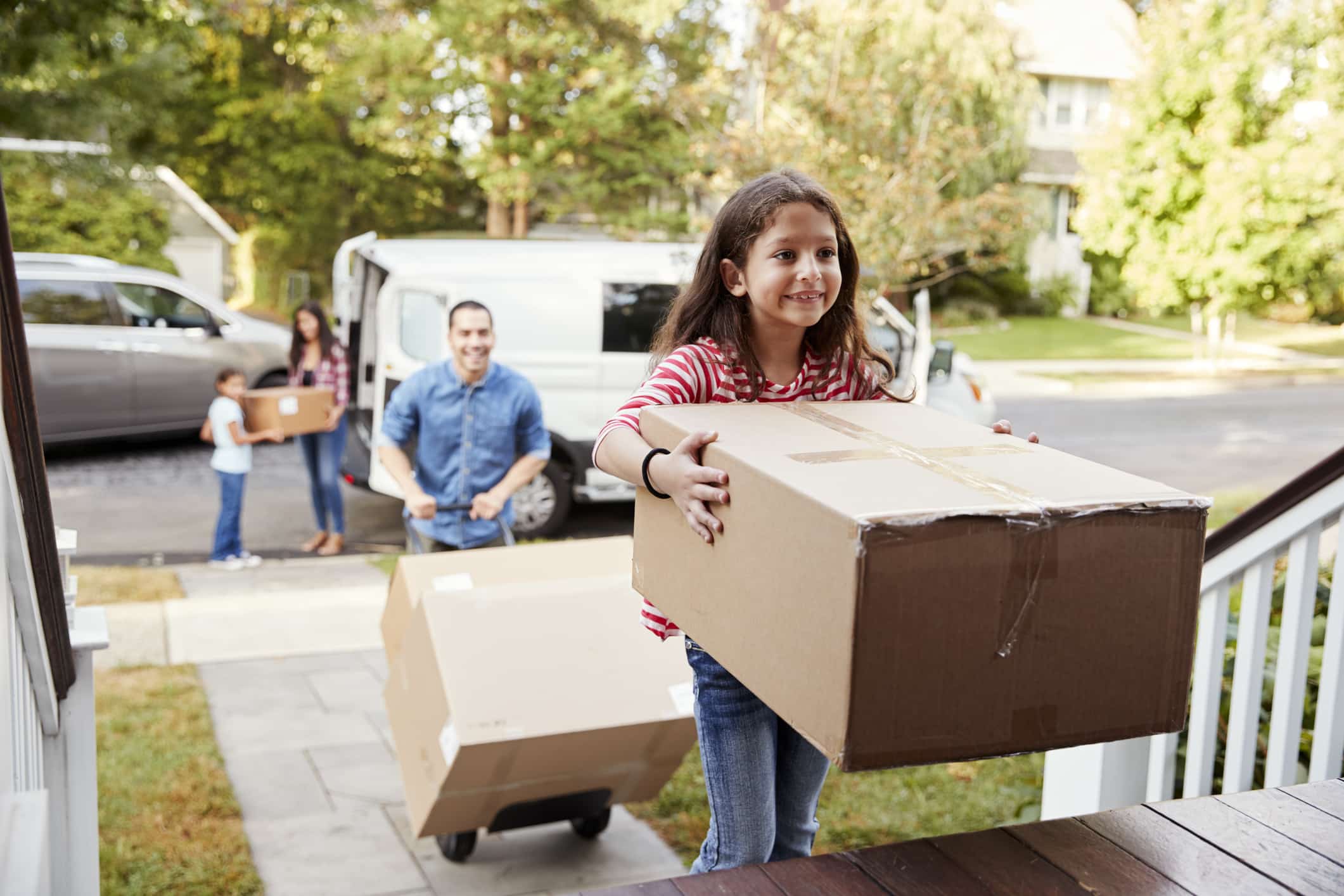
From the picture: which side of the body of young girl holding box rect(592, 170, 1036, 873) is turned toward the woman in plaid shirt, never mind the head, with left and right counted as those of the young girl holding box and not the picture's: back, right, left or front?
back

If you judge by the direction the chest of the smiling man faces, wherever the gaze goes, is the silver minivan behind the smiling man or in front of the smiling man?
behind

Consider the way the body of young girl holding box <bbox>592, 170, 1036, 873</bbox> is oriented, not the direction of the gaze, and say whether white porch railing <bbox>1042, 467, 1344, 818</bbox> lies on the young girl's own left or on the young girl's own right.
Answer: on the young girl's own left

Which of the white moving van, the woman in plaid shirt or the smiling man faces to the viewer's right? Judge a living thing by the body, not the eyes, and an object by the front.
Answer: the white moving van

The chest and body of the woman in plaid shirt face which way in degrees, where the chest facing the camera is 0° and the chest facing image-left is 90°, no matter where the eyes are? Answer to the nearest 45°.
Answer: approximately 45°

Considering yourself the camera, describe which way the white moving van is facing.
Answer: facing to the right of the viewer

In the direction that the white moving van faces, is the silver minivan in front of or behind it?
behind

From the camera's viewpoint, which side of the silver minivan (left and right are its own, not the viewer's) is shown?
right

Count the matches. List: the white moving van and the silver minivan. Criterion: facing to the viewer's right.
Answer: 2

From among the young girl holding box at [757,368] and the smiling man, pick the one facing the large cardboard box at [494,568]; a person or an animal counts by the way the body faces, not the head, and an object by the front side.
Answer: the smiling man

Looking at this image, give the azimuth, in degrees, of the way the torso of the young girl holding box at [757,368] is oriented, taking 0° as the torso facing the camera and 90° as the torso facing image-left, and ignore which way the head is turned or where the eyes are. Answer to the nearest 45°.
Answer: approximately 315°

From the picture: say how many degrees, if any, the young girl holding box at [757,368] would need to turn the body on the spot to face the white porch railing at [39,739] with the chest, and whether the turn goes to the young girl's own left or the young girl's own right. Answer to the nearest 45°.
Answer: approximately 135° to the young girl's own right
